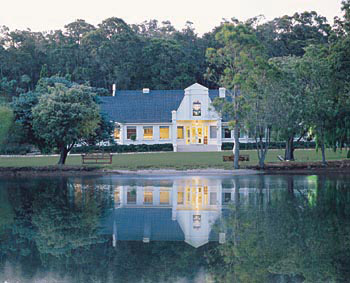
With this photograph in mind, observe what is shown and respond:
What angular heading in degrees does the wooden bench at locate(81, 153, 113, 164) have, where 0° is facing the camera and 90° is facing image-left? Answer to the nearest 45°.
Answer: approximately 0°

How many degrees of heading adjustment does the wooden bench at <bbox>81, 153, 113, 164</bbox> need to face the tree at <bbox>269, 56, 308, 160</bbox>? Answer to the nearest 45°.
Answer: approximately 45° to its left

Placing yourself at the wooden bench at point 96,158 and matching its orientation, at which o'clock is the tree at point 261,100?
The tree is roughly at 10 o'clock from the wooden bench.

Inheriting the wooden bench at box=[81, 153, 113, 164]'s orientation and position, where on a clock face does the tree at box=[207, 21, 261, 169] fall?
The tree is roughly at 10 o'clock from the wooden bench.

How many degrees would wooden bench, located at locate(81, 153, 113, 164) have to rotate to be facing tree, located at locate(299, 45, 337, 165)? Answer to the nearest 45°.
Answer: approximately 90° to its left
